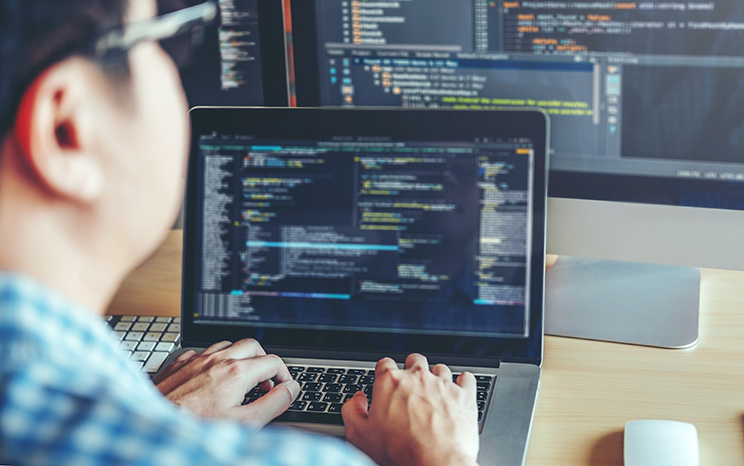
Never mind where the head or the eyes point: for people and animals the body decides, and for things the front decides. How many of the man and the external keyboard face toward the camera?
1

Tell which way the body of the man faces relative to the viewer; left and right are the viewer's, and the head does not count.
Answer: facing away from the viewer and to the right of the viewer

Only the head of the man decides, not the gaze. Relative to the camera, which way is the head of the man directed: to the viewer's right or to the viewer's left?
to the viewer's right

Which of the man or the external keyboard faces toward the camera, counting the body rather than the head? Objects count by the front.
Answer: the external keyboard

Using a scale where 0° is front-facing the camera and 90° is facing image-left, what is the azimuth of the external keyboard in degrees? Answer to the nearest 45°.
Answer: approximately 0°

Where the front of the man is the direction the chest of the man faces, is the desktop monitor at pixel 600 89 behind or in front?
in front
